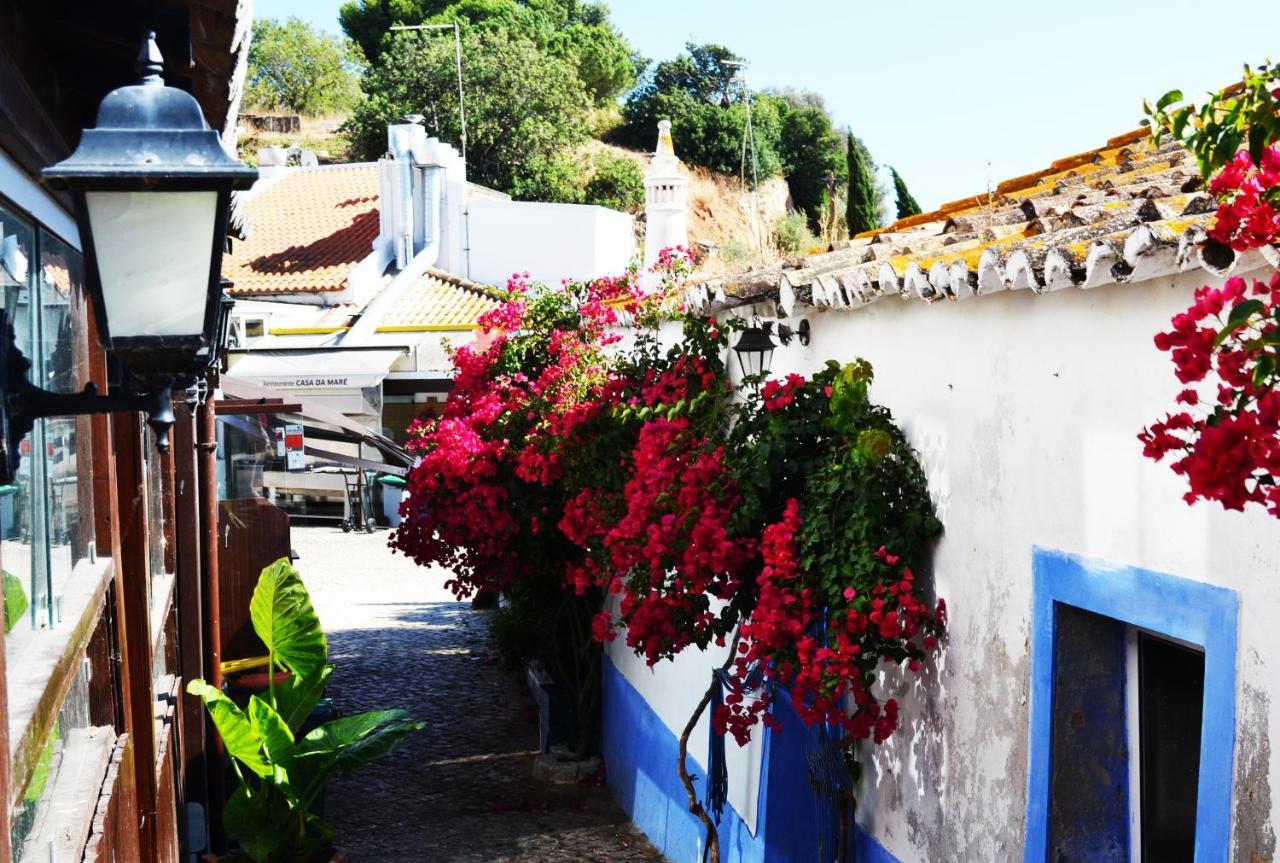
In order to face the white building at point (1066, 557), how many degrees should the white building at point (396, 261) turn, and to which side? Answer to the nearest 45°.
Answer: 0° — it already faces it

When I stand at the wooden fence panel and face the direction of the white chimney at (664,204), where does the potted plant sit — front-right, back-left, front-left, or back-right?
back-right

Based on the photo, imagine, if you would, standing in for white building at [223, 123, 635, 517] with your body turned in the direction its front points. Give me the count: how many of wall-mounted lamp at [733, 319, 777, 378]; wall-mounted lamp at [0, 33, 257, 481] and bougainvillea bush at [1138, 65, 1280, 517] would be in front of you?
3

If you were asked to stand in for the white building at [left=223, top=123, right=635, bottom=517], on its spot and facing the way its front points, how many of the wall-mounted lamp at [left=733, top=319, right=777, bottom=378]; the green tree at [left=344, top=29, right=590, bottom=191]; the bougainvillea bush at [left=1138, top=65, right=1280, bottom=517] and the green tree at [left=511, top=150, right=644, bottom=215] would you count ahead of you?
2

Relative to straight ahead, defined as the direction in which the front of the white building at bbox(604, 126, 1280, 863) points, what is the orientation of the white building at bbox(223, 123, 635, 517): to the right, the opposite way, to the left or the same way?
to the left

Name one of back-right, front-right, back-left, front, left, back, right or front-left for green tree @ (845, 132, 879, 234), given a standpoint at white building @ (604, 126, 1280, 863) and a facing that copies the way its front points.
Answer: back-right
